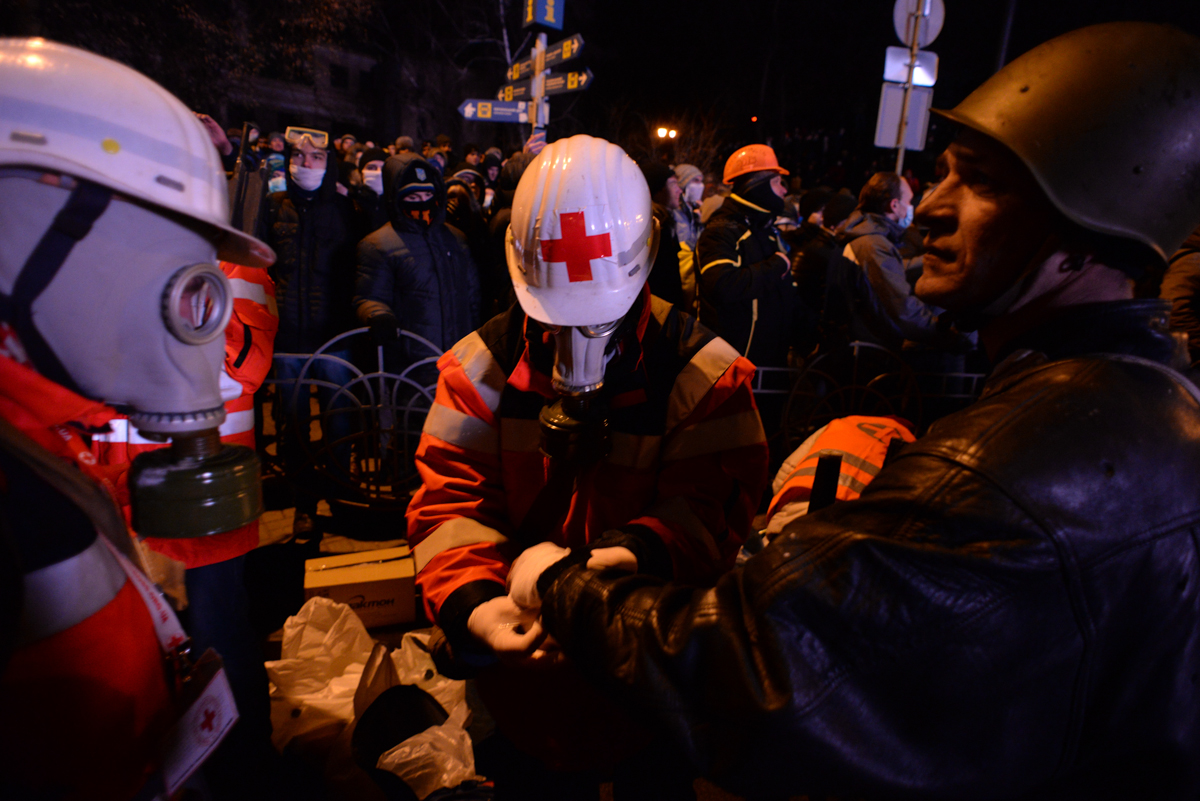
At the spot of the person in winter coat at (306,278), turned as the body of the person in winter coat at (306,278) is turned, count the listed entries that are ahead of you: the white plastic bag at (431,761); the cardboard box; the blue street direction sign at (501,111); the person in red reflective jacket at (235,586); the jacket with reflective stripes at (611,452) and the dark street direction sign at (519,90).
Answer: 4

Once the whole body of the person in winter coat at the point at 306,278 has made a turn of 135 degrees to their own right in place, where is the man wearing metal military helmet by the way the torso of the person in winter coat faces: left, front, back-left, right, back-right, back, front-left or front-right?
back-left

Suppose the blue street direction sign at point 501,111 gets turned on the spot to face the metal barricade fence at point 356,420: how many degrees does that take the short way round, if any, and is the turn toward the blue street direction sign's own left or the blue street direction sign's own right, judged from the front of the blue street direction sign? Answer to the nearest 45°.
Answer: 0° — it already faces it

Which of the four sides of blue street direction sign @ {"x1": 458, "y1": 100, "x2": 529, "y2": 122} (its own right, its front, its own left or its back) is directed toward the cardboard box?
front

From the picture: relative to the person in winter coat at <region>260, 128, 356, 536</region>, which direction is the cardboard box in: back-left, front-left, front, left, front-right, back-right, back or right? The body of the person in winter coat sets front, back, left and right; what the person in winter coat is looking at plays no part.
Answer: front

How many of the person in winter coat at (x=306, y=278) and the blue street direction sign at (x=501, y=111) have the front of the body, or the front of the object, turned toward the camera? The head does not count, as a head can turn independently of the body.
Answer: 2

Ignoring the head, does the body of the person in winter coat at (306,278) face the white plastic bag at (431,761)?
yes

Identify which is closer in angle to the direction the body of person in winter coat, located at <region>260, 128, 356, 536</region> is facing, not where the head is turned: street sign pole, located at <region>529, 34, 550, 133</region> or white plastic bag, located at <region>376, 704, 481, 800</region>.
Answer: the white plastic bag

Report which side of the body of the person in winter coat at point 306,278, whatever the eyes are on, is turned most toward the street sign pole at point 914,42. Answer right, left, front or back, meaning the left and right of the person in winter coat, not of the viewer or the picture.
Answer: left

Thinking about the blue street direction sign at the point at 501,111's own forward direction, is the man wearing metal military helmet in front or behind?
in front
